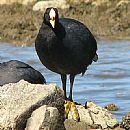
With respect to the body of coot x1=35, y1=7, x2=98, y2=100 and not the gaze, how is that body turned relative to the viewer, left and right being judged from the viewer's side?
facing the viewer and to the left of the viewer

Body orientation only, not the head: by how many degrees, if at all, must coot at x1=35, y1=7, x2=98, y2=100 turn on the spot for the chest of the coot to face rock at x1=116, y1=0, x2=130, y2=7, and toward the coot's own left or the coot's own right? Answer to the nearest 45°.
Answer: approximately 135° to the coot's own right

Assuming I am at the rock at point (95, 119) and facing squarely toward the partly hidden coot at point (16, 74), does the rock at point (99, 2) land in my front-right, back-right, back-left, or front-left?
front-right

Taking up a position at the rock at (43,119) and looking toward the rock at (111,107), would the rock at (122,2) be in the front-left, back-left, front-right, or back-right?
front-left

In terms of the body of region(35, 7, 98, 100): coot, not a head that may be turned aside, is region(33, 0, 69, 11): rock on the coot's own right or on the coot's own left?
on the coot's own right

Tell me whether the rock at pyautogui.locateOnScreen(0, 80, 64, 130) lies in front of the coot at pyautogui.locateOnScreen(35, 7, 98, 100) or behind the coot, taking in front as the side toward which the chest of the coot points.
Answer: in front
